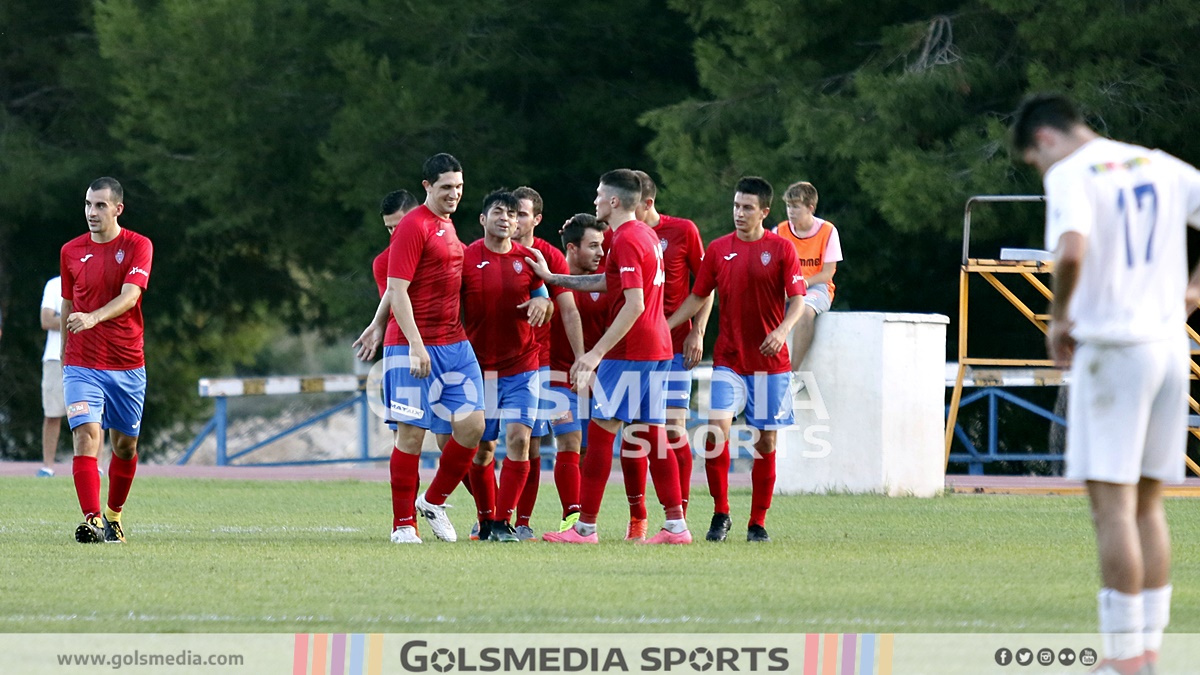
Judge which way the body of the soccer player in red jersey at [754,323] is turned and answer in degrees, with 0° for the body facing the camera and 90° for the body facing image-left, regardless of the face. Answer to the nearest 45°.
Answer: approximately 0°

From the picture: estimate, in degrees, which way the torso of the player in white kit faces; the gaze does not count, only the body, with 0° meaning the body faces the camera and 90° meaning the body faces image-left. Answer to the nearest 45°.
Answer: approximately 135°

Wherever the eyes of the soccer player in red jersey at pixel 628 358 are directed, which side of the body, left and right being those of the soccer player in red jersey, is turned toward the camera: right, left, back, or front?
left

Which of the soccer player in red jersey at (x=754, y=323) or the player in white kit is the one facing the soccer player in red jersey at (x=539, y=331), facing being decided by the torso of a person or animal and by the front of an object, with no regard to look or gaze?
the player in white kit

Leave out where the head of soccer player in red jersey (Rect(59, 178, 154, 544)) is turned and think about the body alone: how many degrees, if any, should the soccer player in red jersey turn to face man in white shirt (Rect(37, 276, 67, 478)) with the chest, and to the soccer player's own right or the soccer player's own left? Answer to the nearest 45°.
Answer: approximately 180°

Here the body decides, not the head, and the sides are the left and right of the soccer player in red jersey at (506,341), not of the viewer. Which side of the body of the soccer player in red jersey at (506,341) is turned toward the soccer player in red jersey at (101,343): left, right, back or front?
right

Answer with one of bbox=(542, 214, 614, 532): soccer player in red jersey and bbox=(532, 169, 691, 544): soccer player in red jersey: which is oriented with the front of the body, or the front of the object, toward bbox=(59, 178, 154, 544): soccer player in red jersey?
bbox=(532, 169, 691, 544): soccer player in red jersey

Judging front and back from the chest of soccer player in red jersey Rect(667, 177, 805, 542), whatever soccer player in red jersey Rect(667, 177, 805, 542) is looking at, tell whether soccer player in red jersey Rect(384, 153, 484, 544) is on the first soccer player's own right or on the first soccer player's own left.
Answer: on the first soccer player's own right

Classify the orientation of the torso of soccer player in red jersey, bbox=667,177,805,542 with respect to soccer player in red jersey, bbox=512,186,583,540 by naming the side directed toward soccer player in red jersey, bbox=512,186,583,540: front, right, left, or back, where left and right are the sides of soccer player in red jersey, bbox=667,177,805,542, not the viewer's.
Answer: right

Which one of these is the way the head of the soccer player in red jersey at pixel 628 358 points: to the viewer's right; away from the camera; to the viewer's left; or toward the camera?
to the viewer's left
